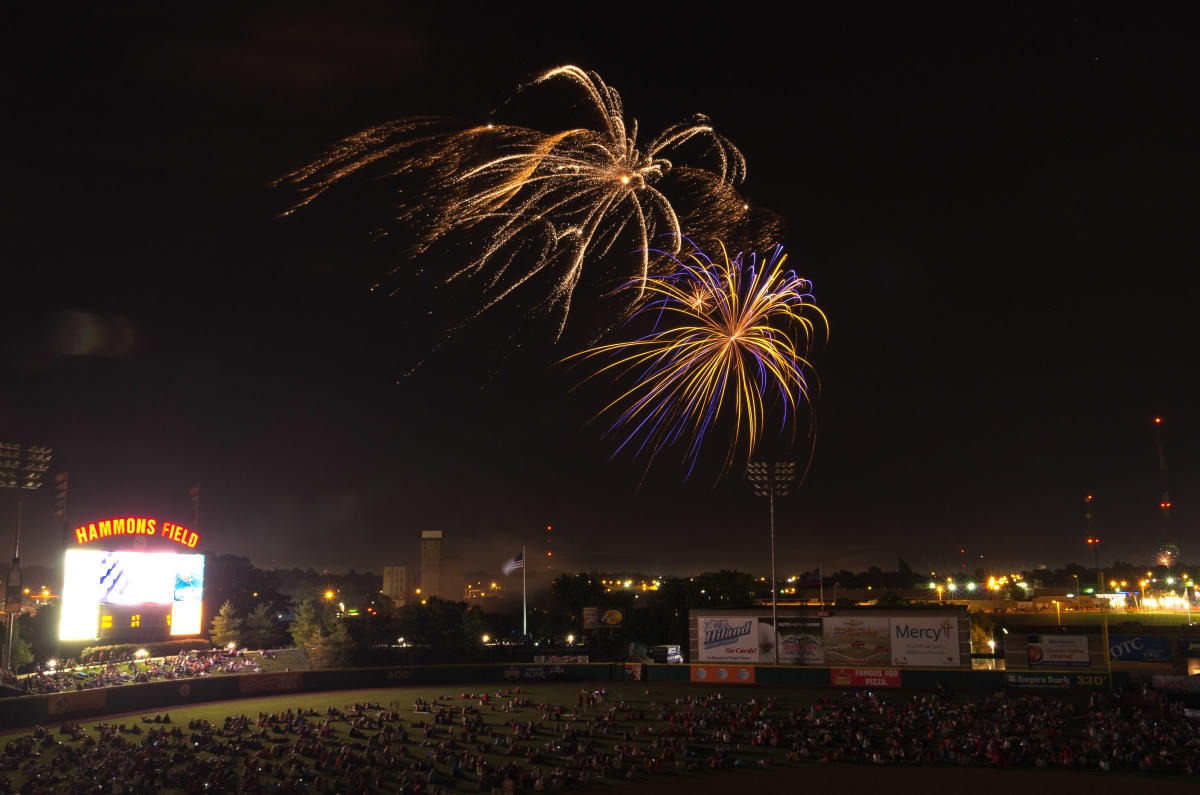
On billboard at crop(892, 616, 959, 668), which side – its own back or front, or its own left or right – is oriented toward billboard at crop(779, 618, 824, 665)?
right

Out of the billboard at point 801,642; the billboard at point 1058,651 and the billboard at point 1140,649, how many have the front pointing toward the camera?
3

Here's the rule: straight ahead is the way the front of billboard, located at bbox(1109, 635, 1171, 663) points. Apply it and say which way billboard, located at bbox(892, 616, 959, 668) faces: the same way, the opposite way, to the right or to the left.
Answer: the same way

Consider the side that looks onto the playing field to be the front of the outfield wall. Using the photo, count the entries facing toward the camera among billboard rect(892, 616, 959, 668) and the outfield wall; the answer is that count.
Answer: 2

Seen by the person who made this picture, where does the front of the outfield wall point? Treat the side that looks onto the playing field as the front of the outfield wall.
facing the viewer

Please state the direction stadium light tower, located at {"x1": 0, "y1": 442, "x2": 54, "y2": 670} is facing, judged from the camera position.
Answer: facing the viewer and to the right of the viewer

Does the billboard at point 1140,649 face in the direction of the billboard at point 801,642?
no

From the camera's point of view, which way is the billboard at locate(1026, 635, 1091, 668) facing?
toward the camera

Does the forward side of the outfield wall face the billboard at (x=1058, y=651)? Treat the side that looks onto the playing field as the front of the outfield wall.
no

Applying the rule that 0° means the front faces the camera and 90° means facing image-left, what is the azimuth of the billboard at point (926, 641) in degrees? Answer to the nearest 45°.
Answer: approximately 0°

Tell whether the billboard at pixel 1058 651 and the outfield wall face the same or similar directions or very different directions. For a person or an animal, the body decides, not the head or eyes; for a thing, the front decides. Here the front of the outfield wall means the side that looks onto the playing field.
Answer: same or similar directions

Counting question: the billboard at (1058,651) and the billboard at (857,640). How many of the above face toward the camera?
2

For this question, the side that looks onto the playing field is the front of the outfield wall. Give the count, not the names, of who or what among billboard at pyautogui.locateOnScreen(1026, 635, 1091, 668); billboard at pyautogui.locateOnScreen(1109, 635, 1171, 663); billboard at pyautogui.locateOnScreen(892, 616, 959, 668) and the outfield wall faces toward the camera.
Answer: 4

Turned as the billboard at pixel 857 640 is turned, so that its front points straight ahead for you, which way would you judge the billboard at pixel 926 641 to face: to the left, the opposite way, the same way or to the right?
the same way

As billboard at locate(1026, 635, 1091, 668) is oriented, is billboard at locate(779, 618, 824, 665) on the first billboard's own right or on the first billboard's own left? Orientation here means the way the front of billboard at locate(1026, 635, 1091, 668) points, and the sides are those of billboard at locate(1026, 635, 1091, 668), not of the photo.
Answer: on the first billboard's own right

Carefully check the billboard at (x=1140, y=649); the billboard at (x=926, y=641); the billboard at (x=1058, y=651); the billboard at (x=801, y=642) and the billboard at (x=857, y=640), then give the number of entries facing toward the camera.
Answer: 5

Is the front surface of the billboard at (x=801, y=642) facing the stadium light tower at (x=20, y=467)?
no

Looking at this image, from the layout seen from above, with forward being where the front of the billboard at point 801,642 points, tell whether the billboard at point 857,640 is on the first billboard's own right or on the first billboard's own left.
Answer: on the first billboard's own left
